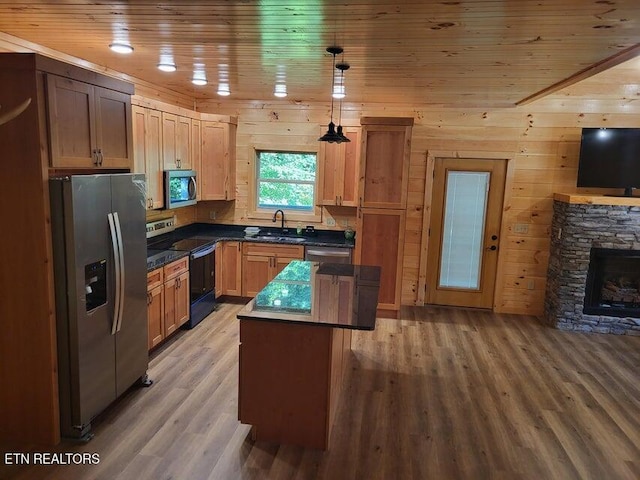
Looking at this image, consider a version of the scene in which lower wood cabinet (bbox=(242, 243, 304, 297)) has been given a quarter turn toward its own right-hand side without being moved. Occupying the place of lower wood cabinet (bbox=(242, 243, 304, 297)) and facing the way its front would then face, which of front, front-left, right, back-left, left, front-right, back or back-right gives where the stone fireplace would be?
back

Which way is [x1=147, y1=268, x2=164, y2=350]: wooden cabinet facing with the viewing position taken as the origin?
facing the viewer and to the right of the viewer

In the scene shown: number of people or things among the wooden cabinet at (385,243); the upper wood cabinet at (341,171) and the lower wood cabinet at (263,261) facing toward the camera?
3

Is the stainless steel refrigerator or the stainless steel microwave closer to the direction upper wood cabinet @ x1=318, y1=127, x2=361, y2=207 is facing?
the stainless steel refrigerator

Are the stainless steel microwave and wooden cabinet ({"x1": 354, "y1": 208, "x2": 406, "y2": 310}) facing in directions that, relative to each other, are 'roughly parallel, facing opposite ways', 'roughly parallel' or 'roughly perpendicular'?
roughly perpendicular

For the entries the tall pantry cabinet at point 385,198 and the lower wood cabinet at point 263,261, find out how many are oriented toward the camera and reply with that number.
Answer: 2

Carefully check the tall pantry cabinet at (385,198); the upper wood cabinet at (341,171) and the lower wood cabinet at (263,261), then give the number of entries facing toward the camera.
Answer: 3

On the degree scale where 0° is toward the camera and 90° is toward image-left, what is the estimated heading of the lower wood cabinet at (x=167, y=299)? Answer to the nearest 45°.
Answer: approximately 315°

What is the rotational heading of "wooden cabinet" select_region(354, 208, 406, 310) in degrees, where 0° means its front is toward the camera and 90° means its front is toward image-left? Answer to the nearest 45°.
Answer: approximately 0°

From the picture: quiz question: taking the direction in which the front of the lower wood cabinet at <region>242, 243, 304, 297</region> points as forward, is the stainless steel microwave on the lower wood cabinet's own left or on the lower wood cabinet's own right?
on the lower wood cabinet's own right

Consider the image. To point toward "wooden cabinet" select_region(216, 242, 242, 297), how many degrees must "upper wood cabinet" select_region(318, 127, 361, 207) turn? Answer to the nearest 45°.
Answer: approximately 90° to its right

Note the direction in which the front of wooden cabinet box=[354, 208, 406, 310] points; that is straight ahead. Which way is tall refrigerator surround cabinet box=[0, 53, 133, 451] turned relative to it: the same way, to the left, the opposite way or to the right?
to the left

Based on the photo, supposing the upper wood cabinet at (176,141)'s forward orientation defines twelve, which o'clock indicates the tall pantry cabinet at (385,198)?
The tall pantry cabinet is roughly at 11 o'clock from the upper wood cabinet.

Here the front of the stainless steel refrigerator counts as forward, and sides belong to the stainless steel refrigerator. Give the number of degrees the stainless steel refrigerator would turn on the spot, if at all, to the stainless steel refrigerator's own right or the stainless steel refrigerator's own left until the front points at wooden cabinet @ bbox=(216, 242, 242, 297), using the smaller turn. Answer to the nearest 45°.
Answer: approximately 90° to the stainless steel refrigerator's own left

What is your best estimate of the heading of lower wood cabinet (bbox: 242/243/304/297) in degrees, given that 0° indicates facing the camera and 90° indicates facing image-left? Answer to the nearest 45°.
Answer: approximately 0°

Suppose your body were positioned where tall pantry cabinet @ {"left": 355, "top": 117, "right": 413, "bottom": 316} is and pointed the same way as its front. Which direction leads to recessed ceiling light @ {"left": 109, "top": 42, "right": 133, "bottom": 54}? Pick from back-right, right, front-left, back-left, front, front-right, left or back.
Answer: front-right
